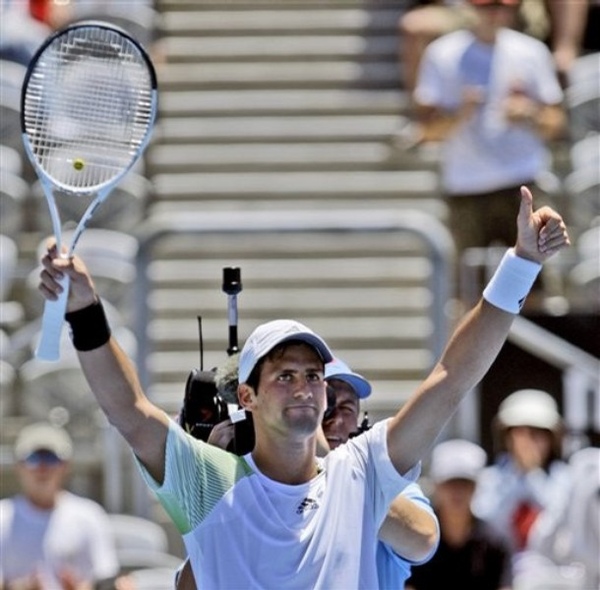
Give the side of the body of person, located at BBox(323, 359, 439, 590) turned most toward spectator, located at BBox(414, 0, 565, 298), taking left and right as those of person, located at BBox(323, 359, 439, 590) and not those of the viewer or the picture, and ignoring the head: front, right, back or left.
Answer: back

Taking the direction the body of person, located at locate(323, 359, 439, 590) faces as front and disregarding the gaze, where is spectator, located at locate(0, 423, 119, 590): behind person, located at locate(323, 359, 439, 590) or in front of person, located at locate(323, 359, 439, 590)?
behind

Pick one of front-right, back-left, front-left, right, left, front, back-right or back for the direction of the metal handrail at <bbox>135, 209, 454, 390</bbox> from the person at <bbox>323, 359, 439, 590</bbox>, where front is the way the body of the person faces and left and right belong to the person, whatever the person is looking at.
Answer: back

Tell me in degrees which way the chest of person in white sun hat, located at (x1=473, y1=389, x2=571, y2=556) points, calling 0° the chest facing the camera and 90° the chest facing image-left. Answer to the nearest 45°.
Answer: approximately 0°

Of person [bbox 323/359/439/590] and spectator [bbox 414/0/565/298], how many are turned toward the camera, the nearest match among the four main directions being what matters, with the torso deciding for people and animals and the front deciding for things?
2

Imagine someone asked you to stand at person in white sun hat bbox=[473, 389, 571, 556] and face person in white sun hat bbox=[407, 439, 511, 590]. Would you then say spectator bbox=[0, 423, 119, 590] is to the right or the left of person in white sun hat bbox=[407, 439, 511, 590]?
right

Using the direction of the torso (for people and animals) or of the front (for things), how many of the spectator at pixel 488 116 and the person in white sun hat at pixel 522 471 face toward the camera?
2

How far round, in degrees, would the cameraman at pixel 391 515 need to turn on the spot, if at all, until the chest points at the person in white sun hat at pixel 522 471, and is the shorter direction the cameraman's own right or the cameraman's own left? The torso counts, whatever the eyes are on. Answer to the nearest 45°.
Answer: approximately 180°
